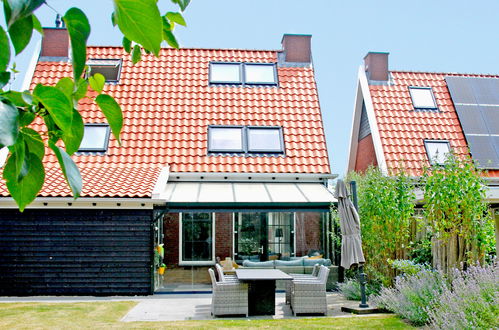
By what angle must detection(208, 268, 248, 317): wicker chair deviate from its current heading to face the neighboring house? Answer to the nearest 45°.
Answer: approximately 45° to its left

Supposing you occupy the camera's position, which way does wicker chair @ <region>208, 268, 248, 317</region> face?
facing to the right of the viewer

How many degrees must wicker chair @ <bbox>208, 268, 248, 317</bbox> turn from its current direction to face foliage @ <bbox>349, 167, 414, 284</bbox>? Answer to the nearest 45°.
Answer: approximately 45° to its left

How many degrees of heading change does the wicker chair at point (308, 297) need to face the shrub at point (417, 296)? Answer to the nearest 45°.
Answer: approximately 135° to its left

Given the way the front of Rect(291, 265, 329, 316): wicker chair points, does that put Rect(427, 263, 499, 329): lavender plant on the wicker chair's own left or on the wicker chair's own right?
on the wicker chair's own left

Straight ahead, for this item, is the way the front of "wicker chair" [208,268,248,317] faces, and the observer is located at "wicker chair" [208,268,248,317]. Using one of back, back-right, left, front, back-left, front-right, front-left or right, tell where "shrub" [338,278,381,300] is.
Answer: front-left

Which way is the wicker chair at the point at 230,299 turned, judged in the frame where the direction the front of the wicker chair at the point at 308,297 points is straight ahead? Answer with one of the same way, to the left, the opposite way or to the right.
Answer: the opposite way

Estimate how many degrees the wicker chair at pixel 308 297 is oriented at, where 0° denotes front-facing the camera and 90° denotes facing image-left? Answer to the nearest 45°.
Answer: approximately 90°

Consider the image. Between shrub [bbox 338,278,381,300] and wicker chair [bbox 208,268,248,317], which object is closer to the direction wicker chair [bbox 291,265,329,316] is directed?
the wicker chair

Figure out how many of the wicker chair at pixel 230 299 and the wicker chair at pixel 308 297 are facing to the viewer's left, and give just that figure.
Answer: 1

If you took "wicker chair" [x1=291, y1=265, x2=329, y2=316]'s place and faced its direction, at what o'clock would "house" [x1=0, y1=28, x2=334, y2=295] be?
The house is roughly at 2 o'clock from the wicker chair.

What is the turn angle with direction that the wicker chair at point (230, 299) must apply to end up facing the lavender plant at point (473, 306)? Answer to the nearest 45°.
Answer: approximately 45° to its right
